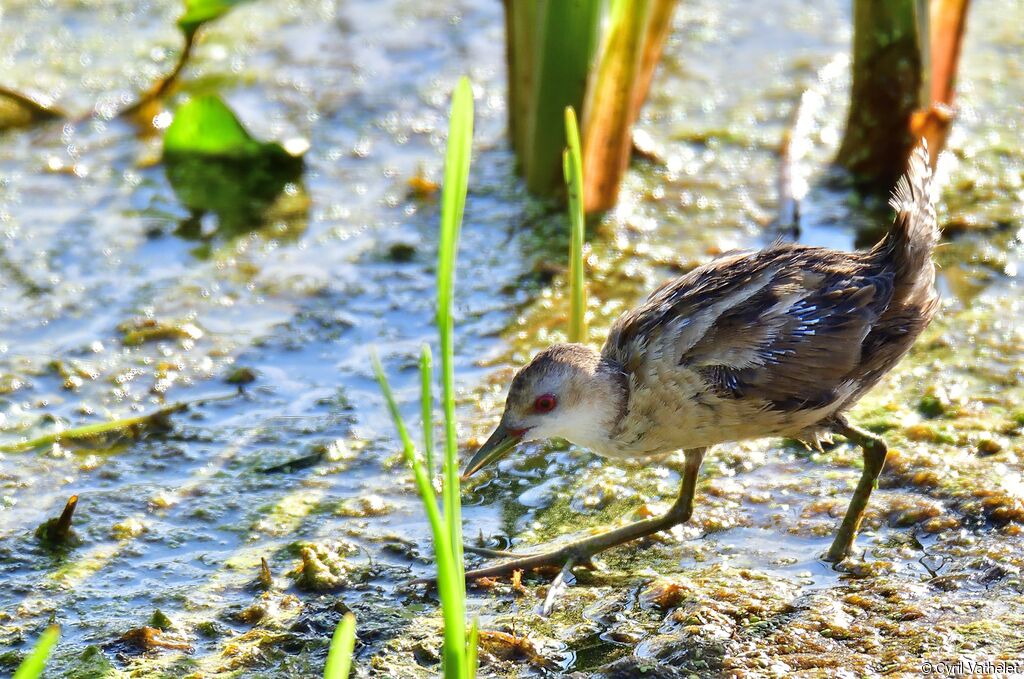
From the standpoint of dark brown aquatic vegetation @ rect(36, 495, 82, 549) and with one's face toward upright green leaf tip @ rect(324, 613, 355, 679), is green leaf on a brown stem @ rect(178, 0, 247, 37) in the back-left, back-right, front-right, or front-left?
back-left

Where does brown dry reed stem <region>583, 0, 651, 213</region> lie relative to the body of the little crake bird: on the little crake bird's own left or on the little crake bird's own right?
on the little crake bird's own right

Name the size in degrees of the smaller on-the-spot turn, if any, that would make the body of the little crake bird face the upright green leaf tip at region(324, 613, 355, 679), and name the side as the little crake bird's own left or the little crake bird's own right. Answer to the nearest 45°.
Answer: approximately 90° to the little crake bird's own left

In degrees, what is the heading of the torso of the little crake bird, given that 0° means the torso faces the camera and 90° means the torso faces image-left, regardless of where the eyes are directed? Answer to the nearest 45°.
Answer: approximately 90°

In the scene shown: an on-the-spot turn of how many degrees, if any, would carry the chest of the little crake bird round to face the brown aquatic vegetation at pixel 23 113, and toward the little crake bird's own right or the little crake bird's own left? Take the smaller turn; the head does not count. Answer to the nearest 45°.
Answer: approximately 45° to the little crake bird's own right

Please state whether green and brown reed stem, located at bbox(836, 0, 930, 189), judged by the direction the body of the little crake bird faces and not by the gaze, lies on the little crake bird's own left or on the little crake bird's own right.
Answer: on the little crake bird's own right

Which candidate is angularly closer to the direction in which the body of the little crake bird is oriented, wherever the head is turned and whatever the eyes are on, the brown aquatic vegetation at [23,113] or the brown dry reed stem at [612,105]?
the brown aquatic vegetation

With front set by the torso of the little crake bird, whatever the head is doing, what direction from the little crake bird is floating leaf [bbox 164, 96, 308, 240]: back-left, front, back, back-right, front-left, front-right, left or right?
front-right

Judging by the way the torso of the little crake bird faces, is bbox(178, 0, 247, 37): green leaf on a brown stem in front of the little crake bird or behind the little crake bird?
in front
